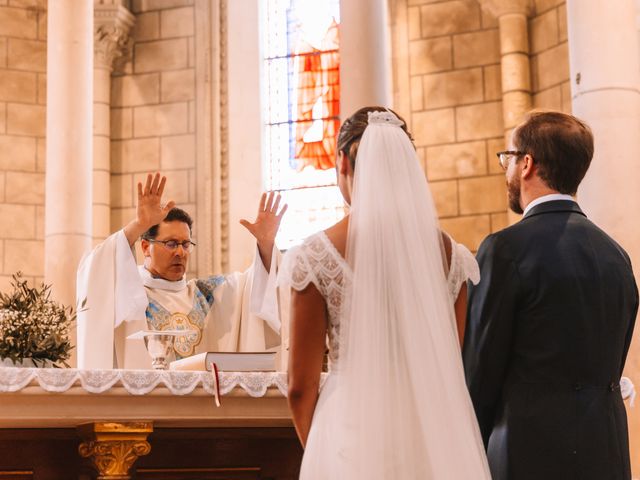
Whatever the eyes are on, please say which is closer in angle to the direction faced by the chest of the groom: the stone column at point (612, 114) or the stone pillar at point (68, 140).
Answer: the stone pillar

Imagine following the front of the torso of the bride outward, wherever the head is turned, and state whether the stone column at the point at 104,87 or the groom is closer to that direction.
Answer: the stone column

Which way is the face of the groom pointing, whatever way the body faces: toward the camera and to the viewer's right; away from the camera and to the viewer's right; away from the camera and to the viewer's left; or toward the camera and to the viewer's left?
away from the camera and to the viewer's left

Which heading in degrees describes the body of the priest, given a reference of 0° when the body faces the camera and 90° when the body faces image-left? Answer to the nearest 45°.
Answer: approximately 315°

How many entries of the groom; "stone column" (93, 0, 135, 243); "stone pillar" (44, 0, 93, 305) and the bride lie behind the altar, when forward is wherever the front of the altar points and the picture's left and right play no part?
2

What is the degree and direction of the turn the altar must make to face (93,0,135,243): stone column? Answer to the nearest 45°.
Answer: approximately 180°

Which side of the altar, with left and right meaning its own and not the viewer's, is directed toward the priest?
back

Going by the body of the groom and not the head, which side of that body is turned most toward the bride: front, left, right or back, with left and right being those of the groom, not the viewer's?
left
